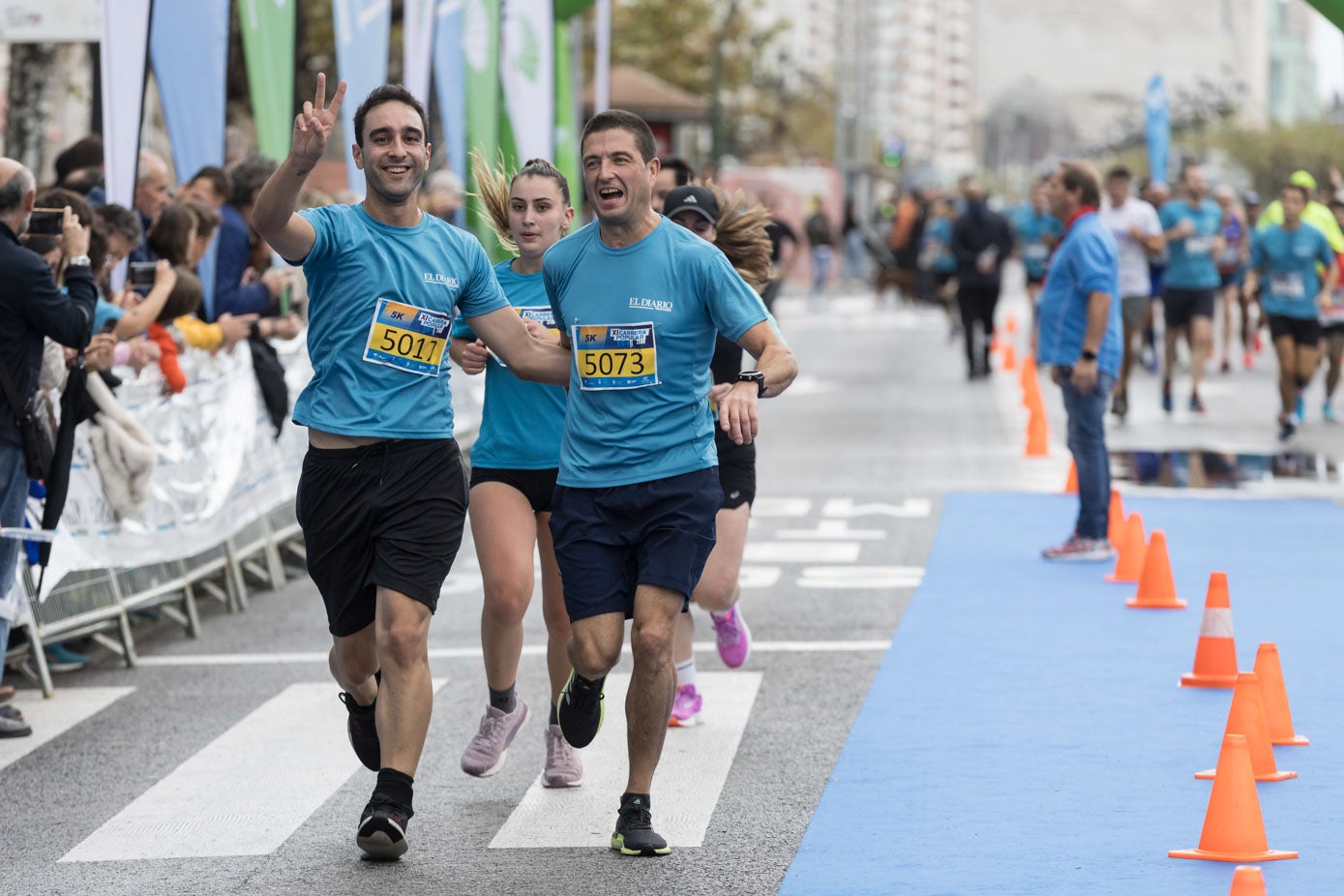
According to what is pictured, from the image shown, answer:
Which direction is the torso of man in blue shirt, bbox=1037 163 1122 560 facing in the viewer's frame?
to the viewer's left

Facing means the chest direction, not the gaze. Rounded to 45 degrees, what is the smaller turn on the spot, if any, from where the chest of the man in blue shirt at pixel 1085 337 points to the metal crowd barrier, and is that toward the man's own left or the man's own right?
approximately 45° to the man's own left

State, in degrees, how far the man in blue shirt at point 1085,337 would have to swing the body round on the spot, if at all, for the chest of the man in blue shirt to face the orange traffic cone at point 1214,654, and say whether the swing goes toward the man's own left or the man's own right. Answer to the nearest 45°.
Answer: approximately 90° to the man's own left

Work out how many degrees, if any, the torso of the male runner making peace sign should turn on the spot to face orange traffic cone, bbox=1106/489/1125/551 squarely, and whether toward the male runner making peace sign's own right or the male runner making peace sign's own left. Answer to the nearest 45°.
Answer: approximately 135° to the male runner making peace sign's own left

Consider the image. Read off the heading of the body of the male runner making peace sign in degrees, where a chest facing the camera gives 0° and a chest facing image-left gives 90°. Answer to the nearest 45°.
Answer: approximately 0°

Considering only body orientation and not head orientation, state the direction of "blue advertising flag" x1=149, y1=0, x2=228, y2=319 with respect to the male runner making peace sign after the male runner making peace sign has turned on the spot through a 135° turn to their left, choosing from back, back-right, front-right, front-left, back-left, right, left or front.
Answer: front-left

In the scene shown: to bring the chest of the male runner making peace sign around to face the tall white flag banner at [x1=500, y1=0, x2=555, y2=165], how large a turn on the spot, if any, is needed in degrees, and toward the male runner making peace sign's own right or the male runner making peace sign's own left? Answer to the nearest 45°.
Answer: approximately 180°

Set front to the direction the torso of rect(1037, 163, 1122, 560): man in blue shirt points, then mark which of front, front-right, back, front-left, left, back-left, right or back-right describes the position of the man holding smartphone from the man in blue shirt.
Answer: front-left

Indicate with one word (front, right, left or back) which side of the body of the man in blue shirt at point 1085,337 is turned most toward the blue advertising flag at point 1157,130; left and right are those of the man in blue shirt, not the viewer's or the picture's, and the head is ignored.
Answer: right

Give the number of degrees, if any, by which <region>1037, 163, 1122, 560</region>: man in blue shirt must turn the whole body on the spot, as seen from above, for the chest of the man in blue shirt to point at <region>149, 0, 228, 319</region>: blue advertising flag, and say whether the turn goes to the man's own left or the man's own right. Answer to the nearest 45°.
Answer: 0° — they already face it

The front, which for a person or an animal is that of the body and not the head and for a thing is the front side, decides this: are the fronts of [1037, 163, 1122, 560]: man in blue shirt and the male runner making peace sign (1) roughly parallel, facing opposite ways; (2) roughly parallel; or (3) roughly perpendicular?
roughly perpendicular

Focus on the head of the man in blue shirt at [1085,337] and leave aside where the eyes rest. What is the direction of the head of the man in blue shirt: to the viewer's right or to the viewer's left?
to the viewer's left

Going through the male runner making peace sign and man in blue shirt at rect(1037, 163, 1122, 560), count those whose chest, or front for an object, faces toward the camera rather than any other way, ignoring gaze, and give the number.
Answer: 1

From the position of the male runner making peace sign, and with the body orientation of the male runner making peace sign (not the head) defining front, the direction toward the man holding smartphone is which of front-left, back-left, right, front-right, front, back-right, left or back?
back-right
